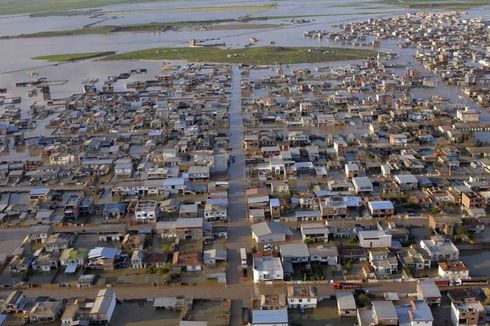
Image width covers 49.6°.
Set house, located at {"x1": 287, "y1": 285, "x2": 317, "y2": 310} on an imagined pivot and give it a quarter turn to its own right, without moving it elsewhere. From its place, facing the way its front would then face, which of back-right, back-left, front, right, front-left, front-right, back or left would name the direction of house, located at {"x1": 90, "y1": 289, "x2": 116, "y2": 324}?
front

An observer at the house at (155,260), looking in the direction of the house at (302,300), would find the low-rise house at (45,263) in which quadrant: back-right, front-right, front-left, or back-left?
back-right

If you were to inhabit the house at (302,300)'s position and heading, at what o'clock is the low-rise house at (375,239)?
The low-rise house is roughly at 7 o'clock from the house.

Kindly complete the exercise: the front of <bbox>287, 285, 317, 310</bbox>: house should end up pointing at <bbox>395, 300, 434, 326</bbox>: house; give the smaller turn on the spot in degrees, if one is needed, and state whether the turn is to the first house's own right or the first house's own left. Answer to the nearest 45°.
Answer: approximately 90° to the first house's own left

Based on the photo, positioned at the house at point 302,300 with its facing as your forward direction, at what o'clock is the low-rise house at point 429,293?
The low-rise house is roughly at 9 o'clock from the house.

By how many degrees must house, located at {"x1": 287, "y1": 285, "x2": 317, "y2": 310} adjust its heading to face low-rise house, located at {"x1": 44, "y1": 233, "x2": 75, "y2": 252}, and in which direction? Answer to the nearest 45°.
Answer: approximately 90° to its right

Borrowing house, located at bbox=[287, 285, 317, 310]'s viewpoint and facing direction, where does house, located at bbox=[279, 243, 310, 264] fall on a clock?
house, located at bbox=[279, 243, 310, 264] is roughly at 6 o'clock from house, located at bbox=[287, 285, 317, 310].

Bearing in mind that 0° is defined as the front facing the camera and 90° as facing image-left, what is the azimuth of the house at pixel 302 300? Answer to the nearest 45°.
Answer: approximately 0°

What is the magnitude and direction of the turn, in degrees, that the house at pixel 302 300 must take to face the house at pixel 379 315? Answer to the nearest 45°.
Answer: approximately 90° to its left

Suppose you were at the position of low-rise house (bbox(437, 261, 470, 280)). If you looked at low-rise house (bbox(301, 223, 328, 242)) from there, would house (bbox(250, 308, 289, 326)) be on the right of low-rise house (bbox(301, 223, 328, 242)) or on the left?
left

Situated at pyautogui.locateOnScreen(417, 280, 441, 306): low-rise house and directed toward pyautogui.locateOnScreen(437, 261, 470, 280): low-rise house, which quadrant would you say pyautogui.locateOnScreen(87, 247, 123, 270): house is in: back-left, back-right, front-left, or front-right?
back-left
